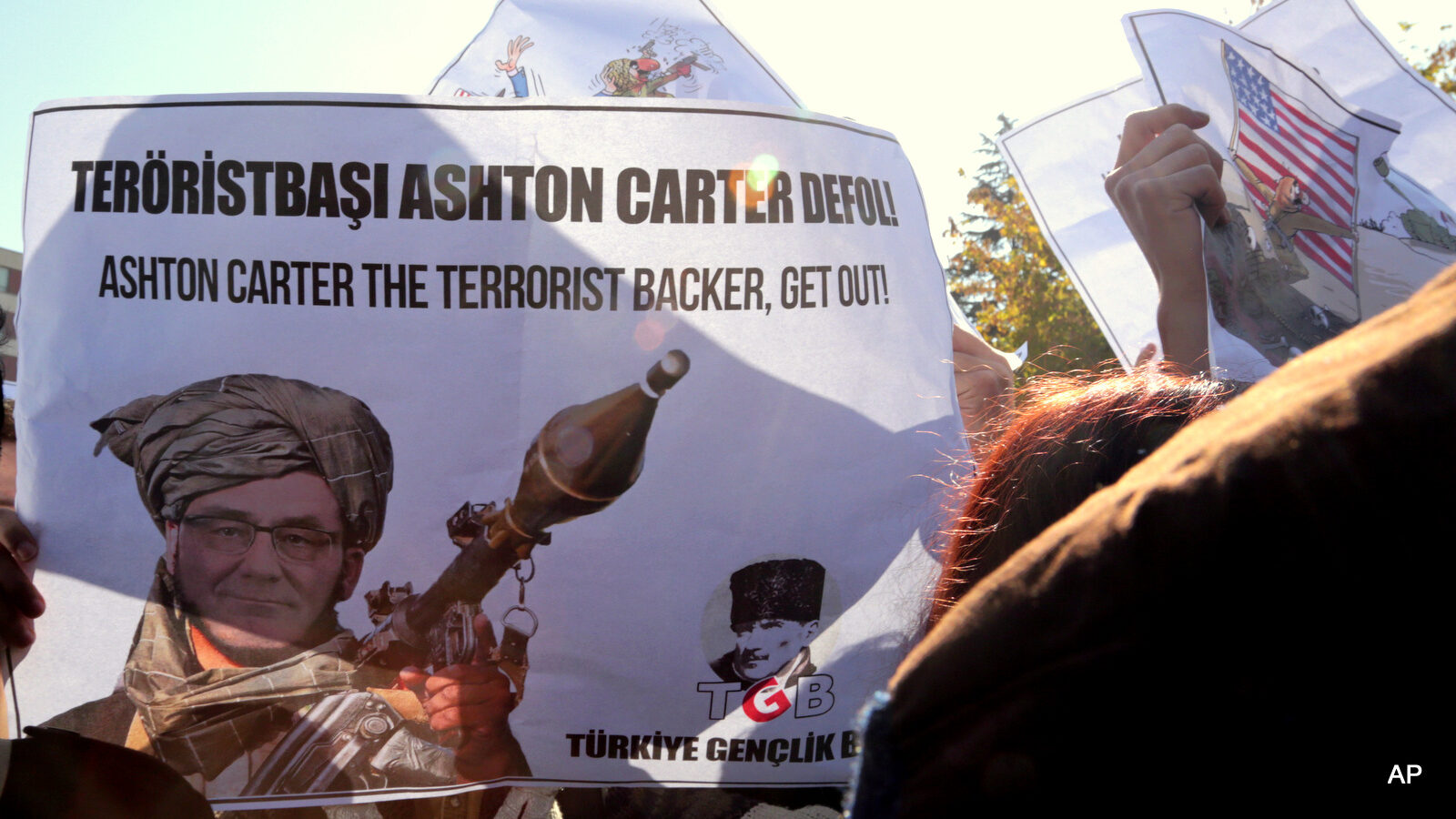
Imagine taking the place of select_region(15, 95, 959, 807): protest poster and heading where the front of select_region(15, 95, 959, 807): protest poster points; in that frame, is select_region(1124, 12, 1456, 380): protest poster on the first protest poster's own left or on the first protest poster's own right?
on the first protest poster's own left

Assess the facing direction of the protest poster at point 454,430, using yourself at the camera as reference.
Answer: facing the viewer

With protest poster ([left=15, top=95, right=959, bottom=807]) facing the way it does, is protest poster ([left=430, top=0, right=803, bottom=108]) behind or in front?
behind

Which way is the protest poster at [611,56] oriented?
toward the camera

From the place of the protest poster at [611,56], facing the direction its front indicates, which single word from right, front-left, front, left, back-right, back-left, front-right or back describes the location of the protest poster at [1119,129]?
left

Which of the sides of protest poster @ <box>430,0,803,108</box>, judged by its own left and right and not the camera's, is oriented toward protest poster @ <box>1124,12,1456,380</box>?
left

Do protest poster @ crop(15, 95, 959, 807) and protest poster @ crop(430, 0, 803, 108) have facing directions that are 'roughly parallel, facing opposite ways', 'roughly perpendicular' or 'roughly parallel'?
roughly parallel

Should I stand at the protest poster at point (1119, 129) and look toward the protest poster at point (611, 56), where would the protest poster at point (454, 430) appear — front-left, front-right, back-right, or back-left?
front-left

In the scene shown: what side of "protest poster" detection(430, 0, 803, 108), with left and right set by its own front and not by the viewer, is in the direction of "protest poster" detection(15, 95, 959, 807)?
front
